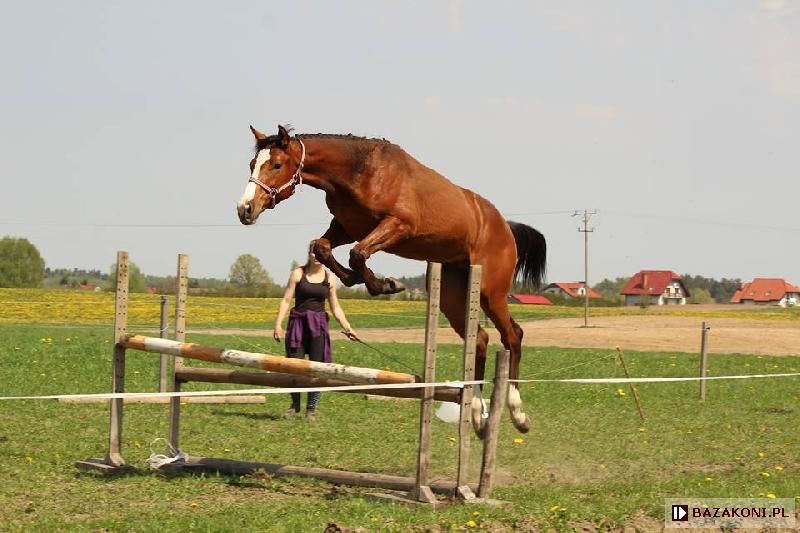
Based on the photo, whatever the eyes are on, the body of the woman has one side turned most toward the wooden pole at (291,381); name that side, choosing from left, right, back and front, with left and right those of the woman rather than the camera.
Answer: front

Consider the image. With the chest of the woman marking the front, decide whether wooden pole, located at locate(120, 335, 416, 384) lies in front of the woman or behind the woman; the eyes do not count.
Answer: in front

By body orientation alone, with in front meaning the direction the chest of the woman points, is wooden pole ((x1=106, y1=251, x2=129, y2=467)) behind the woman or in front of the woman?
in front

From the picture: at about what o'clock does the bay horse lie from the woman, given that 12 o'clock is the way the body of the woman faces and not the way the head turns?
The bay horse is roughly at 12 o'clock from the woman.

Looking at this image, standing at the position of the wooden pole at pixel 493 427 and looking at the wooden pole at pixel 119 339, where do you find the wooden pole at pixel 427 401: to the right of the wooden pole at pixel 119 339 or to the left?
left

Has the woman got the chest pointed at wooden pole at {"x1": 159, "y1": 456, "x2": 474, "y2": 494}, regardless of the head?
yes

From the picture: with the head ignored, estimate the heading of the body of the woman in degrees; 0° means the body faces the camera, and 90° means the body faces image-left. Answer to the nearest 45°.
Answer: approximately 0°

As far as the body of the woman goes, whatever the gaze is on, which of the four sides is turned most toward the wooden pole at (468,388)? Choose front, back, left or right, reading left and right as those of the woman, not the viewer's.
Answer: front
